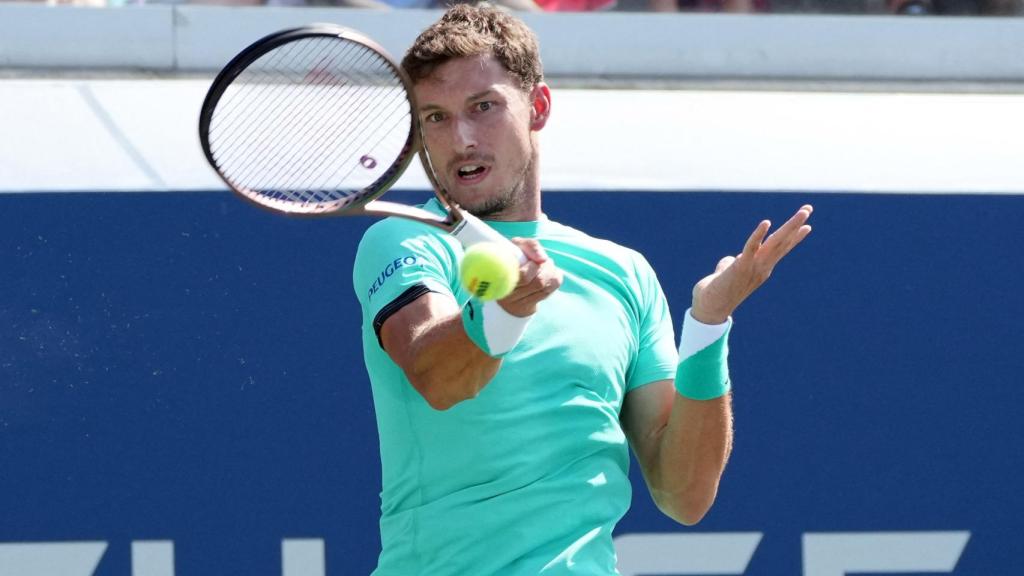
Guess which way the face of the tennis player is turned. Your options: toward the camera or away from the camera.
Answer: toward the camera

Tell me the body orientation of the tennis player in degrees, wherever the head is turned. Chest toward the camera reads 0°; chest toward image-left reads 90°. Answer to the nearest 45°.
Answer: approximately 0°
